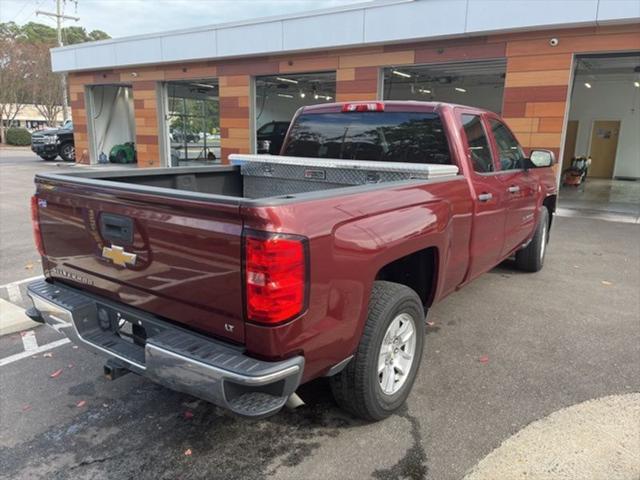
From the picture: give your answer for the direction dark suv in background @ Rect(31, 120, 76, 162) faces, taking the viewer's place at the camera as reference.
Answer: facing the viewer and to the left of the viewer

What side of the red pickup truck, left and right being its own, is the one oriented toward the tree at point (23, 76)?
left

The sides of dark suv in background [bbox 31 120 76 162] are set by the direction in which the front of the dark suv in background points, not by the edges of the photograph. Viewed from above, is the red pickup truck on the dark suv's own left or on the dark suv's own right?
on the dark suv's own left

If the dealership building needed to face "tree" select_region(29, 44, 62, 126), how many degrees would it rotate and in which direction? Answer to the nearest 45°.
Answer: approximately 90° to its right

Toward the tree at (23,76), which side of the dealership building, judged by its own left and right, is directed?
right

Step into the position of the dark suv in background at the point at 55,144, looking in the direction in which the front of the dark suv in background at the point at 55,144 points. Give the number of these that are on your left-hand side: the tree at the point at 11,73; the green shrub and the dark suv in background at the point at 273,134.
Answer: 1

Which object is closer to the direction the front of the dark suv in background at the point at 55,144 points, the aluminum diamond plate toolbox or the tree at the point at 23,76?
the aluminum diamond plate toolbox

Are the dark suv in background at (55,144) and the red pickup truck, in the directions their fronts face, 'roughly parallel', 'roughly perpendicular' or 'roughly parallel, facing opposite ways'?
roughly parallel, facing opposite ways

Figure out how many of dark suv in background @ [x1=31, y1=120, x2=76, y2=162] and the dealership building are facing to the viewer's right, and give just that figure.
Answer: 0

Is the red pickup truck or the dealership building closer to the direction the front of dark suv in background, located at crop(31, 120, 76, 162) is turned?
the red pickup truck

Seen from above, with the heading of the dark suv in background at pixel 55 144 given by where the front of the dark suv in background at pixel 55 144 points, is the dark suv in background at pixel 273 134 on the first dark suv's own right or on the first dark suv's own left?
on the first dark suv's own left

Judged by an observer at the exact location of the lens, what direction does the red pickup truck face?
facing away from the viewer and to the right of the viewer

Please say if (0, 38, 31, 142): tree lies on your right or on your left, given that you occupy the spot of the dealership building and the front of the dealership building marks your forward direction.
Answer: on your right

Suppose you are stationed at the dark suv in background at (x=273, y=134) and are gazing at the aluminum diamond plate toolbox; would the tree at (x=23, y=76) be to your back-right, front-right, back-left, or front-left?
back-right

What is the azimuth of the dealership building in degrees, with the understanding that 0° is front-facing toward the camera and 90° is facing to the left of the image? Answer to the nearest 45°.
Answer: approximately 45°

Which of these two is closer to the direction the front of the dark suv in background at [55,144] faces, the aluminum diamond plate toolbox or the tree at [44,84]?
the aluminum diamond plate toolbox

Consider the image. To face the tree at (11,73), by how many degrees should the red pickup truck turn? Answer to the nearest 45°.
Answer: approximately 90° to its left

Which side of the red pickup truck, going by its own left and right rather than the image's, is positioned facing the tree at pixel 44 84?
left

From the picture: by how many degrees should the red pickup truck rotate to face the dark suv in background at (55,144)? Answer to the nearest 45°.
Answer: approximately 90° to its left
